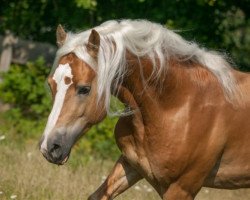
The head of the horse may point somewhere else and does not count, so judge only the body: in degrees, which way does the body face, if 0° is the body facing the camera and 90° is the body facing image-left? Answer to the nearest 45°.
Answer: approximately 45°
